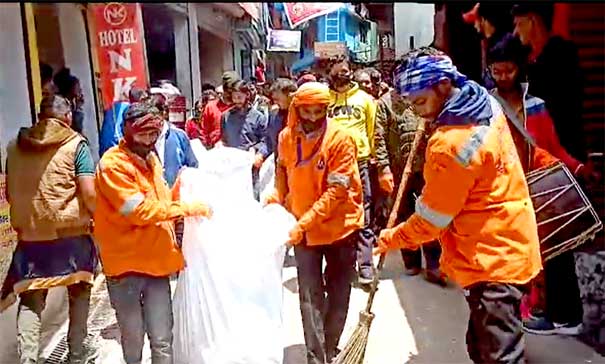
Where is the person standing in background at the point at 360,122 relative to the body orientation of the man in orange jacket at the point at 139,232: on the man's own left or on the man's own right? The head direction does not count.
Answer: on the man's own left

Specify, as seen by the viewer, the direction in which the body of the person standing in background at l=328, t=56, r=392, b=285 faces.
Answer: toward the camera

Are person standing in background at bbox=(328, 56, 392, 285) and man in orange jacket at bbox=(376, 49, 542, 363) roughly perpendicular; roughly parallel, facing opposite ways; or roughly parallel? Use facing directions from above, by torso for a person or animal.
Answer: roughly perpendicular

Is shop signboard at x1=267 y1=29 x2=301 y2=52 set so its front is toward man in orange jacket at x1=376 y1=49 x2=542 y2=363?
yes

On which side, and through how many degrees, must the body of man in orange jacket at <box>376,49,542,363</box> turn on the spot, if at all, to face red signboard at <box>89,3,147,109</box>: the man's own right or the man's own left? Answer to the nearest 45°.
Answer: approximately 45° to the man's own right

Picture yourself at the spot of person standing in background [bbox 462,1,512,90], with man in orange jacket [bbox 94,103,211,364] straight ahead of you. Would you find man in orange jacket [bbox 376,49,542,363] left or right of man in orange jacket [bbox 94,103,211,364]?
left

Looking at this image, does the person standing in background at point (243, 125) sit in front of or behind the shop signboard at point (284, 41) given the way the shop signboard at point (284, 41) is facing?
in front

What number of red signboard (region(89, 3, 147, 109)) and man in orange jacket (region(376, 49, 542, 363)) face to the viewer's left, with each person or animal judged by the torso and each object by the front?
1

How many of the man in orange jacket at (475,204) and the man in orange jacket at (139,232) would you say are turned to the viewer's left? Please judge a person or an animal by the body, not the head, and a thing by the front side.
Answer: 1

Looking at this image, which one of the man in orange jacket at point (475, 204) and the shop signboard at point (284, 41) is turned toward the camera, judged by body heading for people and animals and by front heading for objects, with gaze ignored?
the shop signboard

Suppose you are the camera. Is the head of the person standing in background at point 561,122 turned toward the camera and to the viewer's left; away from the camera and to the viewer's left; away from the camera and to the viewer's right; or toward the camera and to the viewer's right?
toward the camera and to the viewer's left

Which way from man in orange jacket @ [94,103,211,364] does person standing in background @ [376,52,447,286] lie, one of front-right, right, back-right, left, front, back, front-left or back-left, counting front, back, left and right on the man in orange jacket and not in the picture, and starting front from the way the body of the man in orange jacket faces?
left

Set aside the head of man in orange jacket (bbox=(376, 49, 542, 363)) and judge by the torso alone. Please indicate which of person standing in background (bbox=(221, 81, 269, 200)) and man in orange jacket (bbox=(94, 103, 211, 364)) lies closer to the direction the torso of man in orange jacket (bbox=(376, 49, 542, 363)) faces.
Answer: the man in orange jacket
